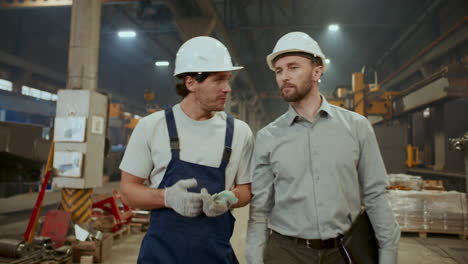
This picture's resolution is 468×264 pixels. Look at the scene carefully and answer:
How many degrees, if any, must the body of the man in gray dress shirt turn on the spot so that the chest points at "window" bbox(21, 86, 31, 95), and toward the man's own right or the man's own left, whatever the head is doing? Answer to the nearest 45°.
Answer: approximately 135° to the man's own right

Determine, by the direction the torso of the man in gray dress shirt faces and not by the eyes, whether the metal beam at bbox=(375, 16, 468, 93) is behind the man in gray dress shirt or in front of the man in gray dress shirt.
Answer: behind

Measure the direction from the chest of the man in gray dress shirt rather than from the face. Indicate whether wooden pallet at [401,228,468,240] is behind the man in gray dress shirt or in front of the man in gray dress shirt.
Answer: behind

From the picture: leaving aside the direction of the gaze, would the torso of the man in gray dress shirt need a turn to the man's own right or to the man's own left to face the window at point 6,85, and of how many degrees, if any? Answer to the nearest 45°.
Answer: approximately 135° to the man's own right

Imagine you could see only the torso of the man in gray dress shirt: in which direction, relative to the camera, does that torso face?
toward the camera

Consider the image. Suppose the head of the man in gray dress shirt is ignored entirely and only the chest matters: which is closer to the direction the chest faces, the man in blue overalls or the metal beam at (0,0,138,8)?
the man in blue overalls

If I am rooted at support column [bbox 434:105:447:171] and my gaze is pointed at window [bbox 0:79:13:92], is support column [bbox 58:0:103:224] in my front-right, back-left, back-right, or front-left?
front-left

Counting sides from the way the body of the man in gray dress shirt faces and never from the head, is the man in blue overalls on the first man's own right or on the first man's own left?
on the first man's own right

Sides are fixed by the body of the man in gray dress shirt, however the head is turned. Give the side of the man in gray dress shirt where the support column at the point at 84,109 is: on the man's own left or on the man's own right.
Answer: on the man's own right

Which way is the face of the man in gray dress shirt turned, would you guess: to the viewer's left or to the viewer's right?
to the viewer's left

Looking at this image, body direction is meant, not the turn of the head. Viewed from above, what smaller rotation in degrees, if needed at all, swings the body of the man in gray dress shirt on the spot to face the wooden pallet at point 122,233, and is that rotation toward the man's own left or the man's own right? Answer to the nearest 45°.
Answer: approximately 135° to the man's own right

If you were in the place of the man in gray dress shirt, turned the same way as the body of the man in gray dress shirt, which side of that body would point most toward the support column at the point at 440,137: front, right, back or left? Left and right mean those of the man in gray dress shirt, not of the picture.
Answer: back

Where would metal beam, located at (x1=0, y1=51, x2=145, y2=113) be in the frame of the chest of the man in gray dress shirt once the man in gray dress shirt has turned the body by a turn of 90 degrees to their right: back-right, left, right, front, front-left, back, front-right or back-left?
front-right
